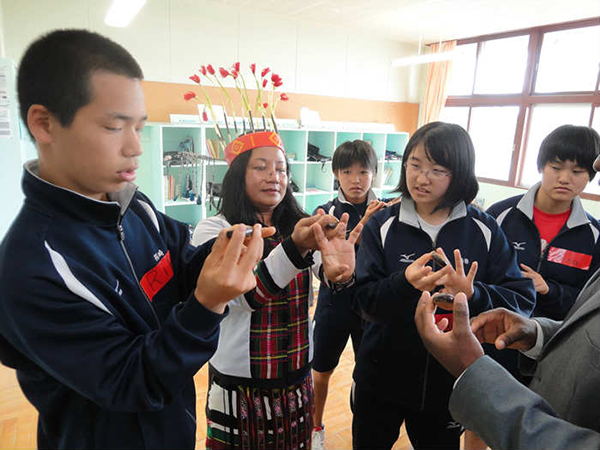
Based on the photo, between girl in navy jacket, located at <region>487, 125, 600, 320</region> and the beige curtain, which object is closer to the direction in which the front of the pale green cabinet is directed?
the girl in navy jacket

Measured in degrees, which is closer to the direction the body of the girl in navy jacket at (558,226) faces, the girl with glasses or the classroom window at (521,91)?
the girl with glasses

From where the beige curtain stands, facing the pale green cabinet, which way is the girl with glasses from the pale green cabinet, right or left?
left

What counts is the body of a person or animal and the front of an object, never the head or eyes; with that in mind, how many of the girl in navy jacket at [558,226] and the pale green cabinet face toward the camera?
2

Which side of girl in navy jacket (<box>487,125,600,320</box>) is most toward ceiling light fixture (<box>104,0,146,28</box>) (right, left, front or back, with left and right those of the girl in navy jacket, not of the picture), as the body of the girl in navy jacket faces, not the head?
right

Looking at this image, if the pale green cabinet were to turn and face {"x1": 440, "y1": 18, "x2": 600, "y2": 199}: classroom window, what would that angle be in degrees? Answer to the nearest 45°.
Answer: approximately 90° to its left

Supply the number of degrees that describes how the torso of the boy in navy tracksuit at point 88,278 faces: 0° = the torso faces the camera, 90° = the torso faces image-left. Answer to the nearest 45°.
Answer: approximately 315°

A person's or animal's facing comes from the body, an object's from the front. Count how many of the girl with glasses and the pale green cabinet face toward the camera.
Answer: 2

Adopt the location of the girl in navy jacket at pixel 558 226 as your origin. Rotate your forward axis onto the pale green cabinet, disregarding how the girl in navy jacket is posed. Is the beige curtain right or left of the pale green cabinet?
right

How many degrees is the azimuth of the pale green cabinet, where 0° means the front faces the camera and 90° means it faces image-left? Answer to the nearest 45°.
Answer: approximately 0°
